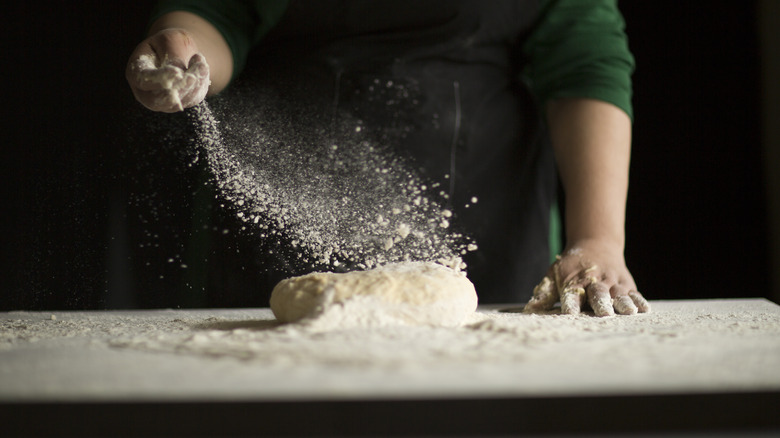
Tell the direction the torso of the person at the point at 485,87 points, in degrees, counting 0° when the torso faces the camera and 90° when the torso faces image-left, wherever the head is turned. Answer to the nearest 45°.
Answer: approximately 0°
